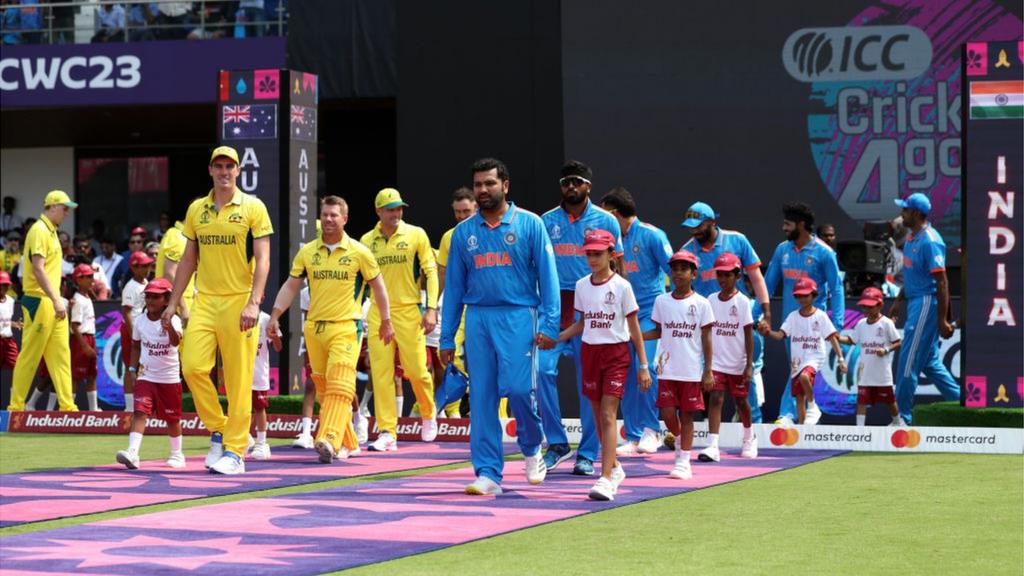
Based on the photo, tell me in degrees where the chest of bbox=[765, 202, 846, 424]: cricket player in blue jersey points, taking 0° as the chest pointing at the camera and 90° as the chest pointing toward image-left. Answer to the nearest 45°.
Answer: approximately 45°

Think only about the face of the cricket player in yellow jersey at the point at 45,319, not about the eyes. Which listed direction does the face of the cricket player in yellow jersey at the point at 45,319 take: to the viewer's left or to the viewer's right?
to the viewer's right

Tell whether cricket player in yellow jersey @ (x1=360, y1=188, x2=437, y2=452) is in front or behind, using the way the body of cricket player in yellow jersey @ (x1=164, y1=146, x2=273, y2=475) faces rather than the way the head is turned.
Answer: behind

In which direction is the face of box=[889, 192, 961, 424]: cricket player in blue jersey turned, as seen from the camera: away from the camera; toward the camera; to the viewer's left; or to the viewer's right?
to the viewer's left

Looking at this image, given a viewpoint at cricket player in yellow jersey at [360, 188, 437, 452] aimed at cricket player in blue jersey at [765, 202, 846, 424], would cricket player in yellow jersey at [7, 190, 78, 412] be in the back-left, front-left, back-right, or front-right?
back-left

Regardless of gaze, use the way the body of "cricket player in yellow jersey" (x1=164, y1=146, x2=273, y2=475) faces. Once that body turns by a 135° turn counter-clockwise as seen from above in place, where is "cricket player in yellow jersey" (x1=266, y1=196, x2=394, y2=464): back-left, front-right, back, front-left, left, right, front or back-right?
front
